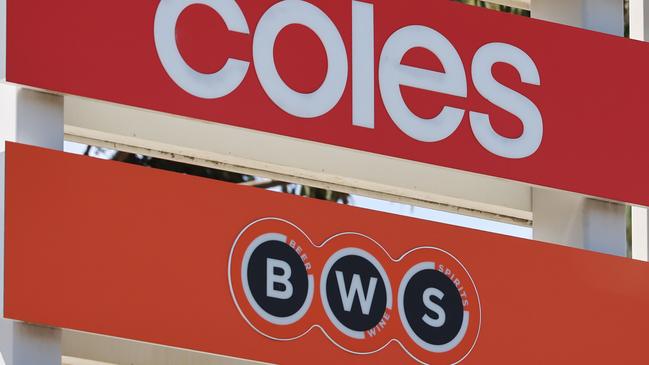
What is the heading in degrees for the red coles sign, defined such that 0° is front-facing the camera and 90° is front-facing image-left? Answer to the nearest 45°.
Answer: approximately 315°

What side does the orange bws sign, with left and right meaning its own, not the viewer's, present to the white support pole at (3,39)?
right

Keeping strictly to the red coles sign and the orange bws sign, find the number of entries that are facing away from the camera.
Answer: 0

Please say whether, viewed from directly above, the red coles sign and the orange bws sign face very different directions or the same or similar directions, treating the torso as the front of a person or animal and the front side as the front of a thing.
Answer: same or similar directions

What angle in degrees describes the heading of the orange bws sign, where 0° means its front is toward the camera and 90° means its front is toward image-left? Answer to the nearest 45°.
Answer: approximately 315°
